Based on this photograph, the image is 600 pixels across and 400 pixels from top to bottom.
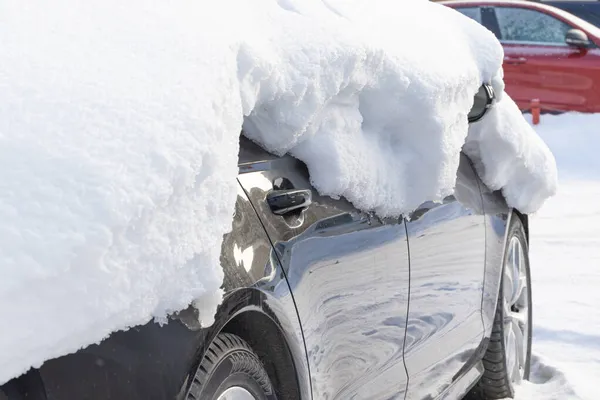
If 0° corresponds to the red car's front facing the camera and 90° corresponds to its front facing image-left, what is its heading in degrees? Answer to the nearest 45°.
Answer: approximately 270°

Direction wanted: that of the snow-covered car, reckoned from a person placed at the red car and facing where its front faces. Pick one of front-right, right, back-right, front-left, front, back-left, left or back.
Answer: right

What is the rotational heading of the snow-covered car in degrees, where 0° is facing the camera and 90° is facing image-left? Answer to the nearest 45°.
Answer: approximately 225°

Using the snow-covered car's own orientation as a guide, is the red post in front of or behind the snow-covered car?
in front

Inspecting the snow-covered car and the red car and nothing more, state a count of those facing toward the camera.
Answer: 0
